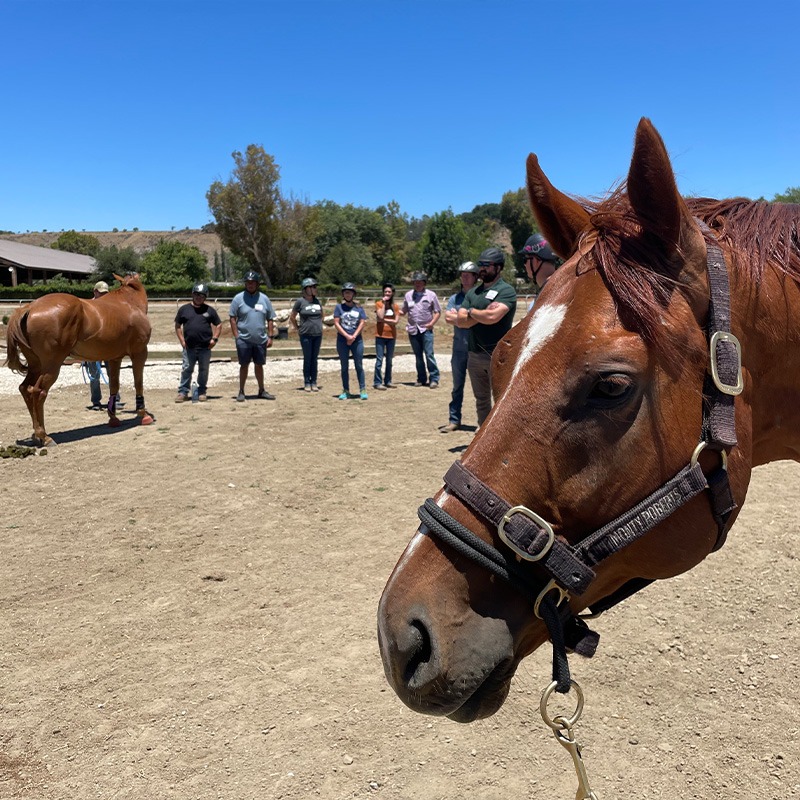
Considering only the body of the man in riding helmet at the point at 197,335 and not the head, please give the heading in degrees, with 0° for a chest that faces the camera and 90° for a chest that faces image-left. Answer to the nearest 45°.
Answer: approximately 0°

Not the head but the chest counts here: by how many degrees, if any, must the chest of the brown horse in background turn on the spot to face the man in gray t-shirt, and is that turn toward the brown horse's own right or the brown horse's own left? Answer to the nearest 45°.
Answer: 0° — it already faces them

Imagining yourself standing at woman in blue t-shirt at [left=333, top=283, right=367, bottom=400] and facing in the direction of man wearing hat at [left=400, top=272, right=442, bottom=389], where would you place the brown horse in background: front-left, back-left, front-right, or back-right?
back-right

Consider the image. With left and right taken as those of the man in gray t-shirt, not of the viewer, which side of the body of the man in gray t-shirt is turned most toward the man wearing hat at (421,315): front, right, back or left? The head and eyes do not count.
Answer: left

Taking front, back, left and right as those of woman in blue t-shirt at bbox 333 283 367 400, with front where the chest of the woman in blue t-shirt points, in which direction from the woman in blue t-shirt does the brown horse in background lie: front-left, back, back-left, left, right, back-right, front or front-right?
front-right

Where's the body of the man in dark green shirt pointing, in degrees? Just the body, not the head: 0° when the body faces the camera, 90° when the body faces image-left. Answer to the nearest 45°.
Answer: approximately 45°
